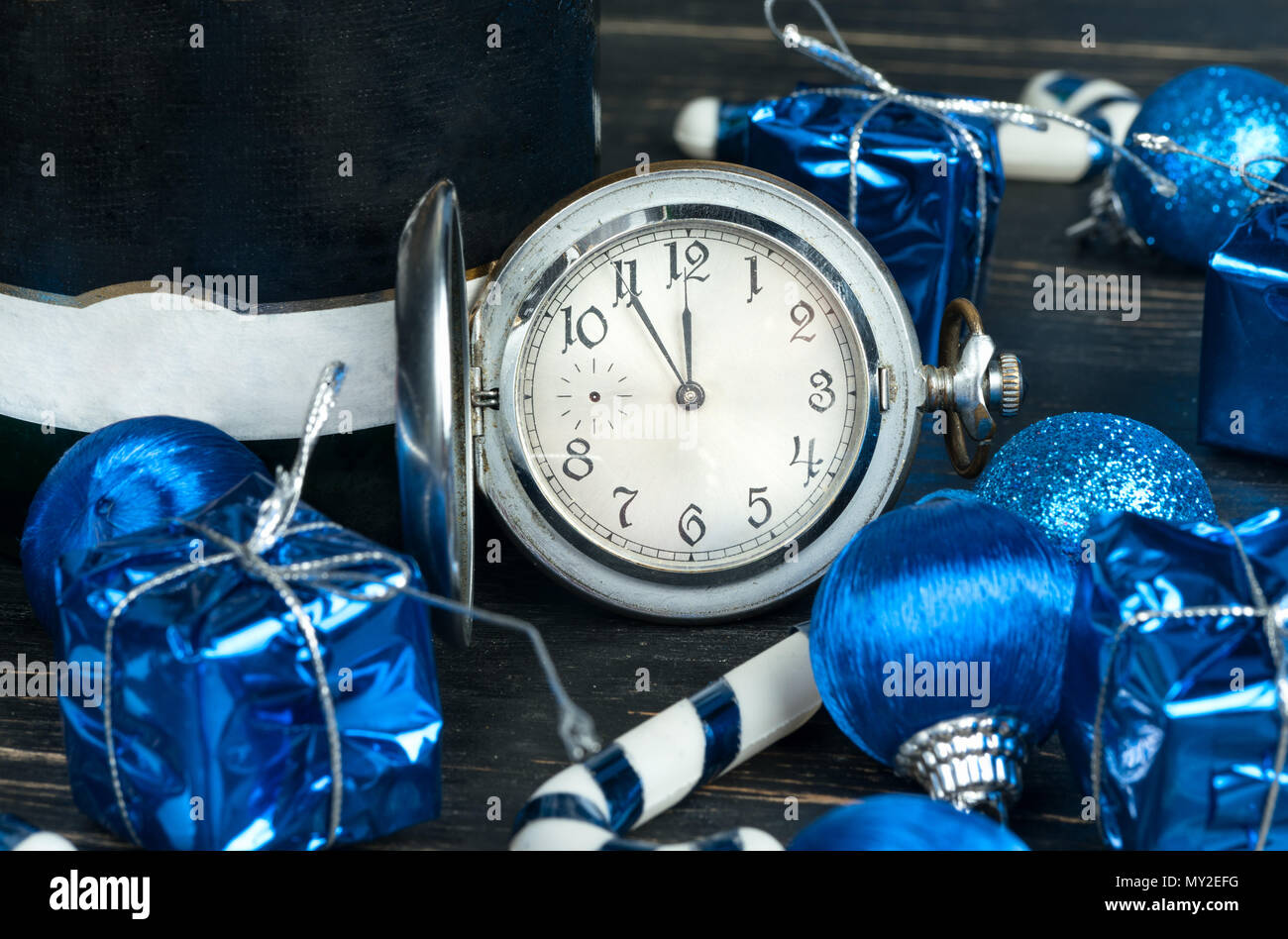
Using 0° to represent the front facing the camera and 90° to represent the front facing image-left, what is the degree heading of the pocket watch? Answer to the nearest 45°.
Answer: approximately 0°
